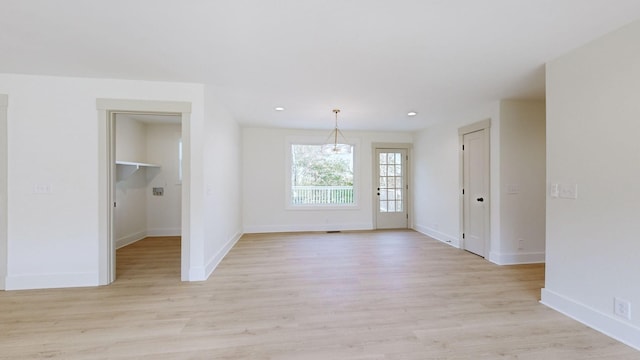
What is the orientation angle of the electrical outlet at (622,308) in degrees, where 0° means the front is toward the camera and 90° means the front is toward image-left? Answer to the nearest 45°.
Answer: approximately 45°

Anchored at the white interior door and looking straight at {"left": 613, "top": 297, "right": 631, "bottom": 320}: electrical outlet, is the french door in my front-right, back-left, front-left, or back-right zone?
back-right

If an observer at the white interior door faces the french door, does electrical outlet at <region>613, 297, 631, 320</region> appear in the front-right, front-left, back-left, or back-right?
back-left

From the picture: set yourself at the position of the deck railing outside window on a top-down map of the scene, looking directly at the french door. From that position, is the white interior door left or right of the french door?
right

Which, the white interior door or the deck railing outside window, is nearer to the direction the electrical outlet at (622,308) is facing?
the deck railing outside window

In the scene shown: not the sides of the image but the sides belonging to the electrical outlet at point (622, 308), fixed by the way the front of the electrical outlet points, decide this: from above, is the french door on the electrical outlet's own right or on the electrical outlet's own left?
on the electrical outlet's own right

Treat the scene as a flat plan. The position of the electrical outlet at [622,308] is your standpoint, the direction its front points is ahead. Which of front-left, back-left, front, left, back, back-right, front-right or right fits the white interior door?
right

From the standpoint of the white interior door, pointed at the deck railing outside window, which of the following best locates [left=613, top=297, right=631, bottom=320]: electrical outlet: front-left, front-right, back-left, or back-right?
back-left

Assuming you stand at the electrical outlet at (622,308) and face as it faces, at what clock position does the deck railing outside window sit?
The deck railing outside window is roughly at 2 o'clock from the electrical outlet.
